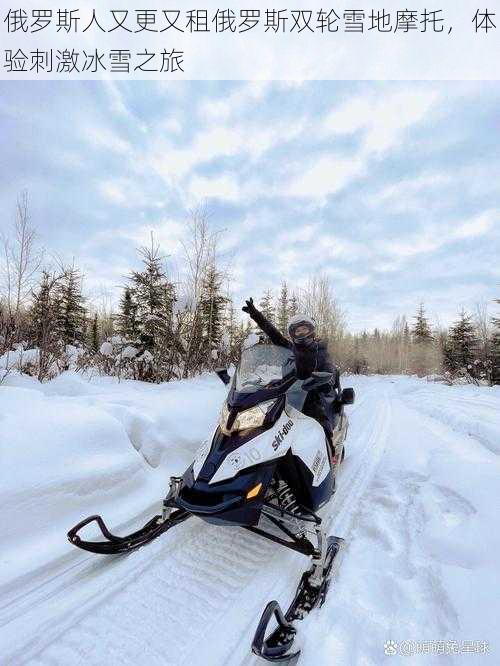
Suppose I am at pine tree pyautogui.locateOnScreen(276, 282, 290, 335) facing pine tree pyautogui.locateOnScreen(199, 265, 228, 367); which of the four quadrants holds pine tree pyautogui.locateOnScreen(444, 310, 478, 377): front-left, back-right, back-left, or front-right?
back-left

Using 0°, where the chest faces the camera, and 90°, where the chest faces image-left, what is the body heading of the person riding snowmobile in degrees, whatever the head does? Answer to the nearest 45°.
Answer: approximately 45°

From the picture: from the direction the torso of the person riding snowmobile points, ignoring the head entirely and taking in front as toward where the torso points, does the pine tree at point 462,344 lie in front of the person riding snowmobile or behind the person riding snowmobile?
behind

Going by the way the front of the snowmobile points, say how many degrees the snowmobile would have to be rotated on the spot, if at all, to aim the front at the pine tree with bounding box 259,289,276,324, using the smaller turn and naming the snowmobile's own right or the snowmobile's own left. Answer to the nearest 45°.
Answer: approximately 135° to the snowmobile's own right

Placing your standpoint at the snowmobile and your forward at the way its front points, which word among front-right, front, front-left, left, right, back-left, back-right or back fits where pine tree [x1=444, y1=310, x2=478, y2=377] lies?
back

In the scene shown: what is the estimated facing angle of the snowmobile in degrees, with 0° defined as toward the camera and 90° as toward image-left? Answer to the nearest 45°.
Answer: approximately 45°

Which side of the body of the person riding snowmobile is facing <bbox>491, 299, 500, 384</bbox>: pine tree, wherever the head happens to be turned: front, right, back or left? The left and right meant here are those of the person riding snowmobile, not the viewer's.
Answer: back

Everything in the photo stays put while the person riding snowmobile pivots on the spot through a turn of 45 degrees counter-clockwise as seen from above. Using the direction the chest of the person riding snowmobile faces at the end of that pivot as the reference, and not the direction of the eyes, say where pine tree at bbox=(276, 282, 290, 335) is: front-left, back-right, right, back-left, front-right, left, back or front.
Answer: back

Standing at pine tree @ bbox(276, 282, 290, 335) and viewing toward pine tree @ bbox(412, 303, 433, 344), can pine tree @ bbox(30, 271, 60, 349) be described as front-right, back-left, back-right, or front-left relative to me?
back-right

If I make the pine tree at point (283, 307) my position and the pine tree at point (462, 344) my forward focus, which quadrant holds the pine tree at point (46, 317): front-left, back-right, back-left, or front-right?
back-right

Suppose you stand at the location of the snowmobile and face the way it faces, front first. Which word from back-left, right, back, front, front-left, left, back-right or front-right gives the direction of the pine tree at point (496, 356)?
back

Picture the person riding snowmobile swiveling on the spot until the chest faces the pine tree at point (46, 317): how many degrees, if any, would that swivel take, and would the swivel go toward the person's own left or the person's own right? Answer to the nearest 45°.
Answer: approximately 90° to the person's own right

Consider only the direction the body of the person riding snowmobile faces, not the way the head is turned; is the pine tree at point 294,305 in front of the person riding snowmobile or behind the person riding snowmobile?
behind

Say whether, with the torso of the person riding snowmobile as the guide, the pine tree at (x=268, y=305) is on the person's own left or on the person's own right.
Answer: on the person's own right

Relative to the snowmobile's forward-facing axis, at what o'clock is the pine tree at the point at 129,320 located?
The pine tree is roughly at 4 o'clock from the snowmobile.
